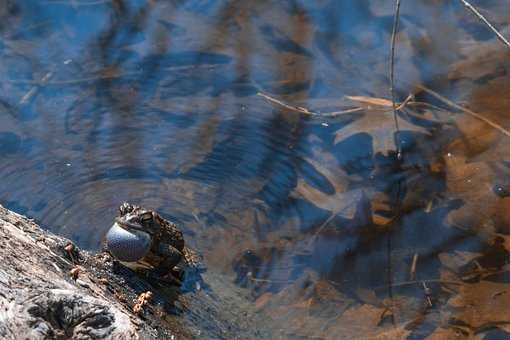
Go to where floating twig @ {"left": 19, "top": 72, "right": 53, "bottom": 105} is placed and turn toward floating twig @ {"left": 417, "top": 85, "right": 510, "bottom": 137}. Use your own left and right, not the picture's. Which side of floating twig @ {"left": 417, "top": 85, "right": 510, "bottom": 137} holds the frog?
right

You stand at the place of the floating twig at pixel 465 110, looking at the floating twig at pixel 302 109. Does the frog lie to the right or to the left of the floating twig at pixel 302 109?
left

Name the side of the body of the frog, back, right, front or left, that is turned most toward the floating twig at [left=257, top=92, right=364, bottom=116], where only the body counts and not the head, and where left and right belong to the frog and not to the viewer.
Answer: back

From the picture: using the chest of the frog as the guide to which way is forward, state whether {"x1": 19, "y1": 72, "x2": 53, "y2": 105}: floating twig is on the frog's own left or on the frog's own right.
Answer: on the frog's own right

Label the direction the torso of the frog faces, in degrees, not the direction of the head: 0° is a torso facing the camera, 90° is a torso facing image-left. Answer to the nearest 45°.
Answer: approximately 45°

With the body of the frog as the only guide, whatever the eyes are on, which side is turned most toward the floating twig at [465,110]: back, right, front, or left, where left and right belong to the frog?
back
